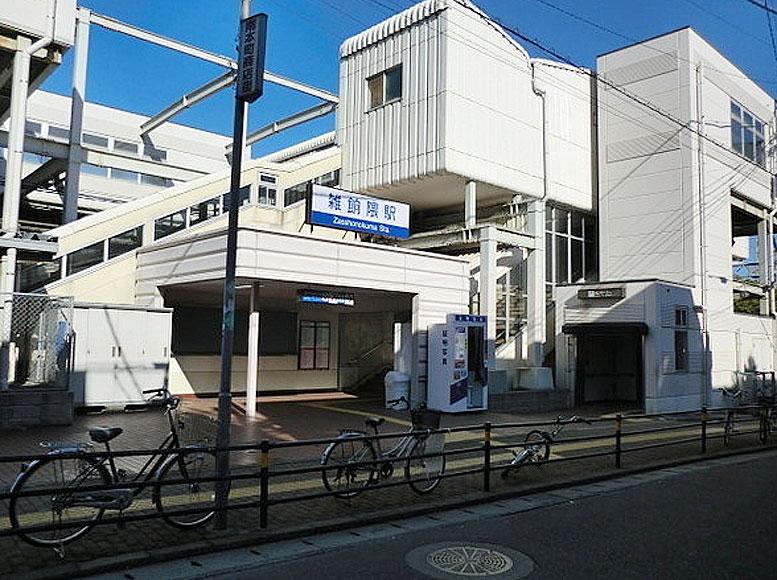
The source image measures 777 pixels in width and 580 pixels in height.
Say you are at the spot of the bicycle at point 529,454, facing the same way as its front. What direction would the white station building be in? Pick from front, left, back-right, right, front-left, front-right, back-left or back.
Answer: left

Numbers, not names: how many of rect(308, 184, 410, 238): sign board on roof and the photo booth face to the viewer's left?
0

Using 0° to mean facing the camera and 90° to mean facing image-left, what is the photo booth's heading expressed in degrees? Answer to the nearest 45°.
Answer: approximately 315°

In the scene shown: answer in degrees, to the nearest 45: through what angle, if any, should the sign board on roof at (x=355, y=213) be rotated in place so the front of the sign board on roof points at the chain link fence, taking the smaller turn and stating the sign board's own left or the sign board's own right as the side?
approximately 90° to the sign board's own right

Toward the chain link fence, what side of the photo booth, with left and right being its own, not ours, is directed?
right

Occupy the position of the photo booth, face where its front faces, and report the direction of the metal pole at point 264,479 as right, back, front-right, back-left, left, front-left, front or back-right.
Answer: front-right

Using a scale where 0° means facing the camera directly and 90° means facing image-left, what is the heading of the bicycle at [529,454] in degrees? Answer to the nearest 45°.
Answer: approximately 270°

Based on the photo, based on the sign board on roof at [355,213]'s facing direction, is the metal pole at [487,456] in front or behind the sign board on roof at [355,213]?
in front
